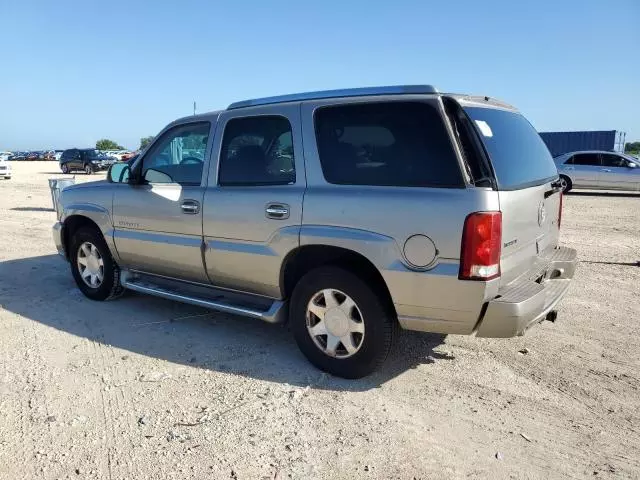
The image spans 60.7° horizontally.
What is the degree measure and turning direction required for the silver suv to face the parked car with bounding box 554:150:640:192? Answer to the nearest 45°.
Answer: approximately 90° to its right

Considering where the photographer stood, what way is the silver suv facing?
facing away from the viewer and to the left of the viewer

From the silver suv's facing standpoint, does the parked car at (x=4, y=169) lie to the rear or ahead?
ahead

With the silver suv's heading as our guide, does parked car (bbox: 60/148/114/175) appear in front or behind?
in front

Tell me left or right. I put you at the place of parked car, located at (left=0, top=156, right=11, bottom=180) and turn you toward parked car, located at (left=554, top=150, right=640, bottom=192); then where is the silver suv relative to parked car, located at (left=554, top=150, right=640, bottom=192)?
right
